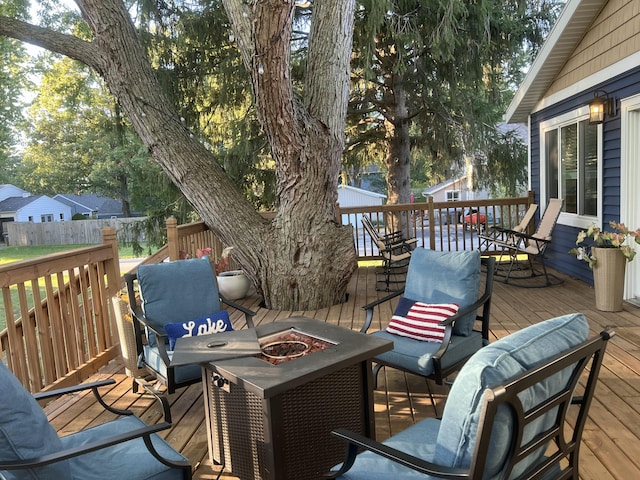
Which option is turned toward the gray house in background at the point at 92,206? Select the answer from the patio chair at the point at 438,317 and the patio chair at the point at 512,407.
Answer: the patio chair at the point at 512,407

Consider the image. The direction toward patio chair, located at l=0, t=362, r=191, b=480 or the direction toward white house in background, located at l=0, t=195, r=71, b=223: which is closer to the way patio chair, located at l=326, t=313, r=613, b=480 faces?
the white house in background

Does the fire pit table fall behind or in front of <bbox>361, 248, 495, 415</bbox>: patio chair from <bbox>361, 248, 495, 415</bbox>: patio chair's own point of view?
in front

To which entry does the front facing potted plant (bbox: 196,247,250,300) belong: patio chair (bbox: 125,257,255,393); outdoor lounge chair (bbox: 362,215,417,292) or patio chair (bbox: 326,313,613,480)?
patio chair (bbox: 326,313,613,480)

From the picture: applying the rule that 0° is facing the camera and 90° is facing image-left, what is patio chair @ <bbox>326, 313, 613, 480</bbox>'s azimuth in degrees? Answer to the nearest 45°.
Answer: approximately 135°

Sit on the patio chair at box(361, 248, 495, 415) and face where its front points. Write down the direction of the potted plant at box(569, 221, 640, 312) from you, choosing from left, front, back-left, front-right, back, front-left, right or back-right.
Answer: back

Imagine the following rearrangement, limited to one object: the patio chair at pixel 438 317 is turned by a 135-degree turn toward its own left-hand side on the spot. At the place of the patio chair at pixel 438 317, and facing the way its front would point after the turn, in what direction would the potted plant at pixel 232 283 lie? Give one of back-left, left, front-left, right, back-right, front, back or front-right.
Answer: back-left

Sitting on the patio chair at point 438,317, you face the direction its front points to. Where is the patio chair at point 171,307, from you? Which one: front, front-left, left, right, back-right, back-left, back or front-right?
front-right

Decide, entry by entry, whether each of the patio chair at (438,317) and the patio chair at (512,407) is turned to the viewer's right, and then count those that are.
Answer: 0

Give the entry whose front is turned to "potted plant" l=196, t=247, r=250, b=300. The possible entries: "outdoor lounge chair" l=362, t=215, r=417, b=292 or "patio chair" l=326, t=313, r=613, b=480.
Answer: the patio chair

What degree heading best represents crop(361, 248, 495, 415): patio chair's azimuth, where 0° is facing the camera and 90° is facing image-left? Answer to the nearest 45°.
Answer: approximately 45°

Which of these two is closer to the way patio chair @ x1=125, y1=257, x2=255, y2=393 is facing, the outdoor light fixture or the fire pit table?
the fire pit table

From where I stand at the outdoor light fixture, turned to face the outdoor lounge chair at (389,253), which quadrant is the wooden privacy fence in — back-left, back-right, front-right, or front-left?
front-right

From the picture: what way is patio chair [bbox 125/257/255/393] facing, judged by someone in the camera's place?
facing the viewer and to the right of the viewer

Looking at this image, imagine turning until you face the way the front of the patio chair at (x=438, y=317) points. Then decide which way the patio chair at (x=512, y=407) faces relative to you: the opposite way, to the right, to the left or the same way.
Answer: to the right
